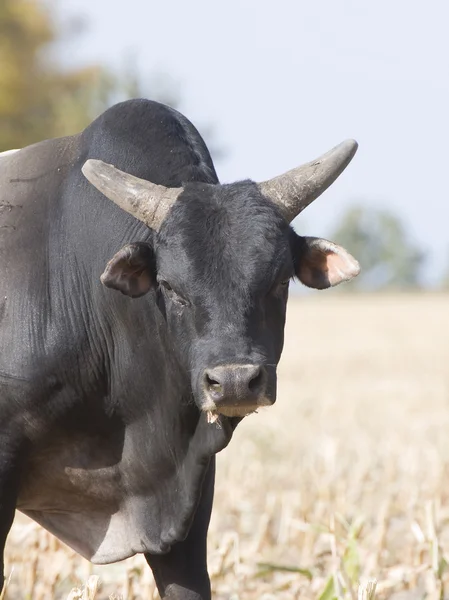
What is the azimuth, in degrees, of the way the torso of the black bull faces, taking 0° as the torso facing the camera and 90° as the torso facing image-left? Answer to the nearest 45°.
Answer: approximately 315°

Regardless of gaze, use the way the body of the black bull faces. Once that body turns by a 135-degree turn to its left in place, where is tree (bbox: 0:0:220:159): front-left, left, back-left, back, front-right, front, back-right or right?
front
